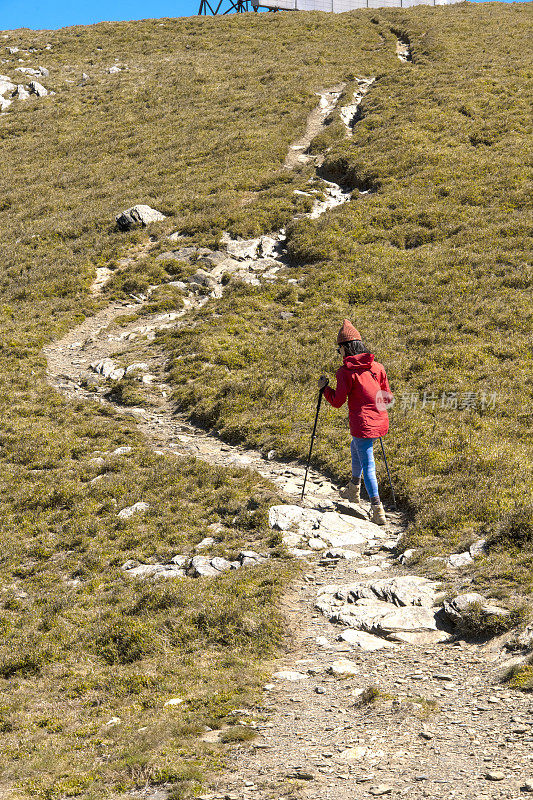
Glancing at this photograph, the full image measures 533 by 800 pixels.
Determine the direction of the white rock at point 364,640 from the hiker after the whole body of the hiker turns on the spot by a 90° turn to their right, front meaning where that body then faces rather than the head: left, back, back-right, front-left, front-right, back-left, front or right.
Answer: back-right

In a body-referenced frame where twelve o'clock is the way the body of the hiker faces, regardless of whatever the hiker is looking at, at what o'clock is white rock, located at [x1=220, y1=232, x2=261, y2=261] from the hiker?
The white rock is roughly at 1 o'clock from the hiker.

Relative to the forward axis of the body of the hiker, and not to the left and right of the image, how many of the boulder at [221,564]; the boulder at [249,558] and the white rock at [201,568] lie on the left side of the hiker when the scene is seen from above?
3

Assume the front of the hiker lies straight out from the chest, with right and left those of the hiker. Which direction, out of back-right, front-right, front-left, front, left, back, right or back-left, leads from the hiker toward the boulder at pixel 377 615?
back-left

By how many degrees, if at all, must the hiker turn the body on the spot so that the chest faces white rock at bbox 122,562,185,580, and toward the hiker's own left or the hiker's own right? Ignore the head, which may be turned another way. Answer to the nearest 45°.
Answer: approximately 90° to the hiker's own left

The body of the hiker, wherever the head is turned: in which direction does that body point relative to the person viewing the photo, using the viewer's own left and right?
facing away from the viewer and to the left of the viewer

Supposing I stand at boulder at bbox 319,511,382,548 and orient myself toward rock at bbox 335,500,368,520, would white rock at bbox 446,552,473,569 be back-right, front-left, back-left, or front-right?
back-right

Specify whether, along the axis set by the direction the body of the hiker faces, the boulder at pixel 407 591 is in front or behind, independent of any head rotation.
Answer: behind

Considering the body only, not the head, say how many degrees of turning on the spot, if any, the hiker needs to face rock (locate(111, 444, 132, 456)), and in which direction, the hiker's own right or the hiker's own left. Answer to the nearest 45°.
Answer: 0° — they already face it
